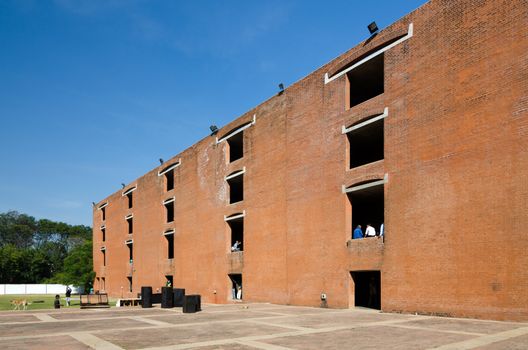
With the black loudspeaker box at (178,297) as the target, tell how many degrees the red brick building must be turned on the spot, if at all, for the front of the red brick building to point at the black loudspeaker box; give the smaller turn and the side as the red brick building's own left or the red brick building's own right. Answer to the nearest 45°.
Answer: approximately 90° to the red brick building's own right
